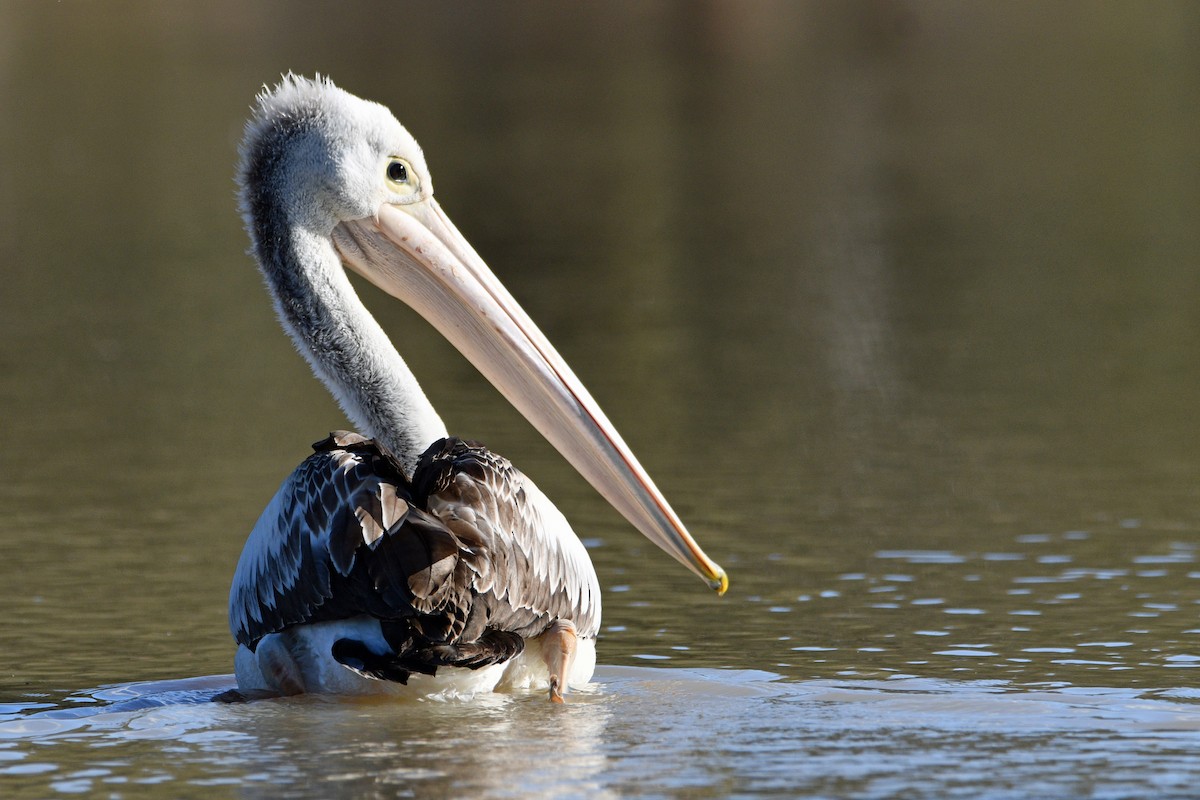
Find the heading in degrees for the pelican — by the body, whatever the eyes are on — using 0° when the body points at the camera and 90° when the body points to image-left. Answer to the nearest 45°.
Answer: approximately 180°
